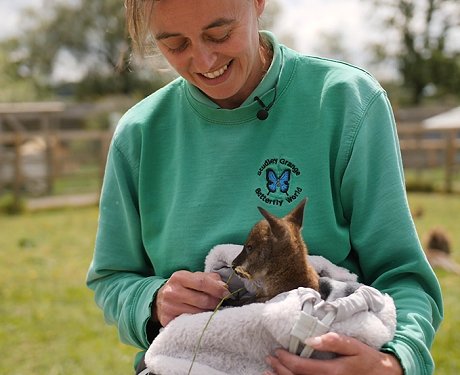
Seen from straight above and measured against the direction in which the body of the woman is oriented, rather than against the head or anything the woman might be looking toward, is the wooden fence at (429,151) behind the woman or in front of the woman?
behind

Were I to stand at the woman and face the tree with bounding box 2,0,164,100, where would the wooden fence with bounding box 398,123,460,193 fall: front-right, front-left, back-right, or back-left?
front-right

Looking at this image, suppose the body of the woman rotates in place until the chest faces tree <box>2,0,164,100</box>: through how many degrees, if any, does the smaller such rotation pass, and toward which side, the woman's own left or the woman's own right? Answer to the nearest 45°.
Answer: approximately 180°

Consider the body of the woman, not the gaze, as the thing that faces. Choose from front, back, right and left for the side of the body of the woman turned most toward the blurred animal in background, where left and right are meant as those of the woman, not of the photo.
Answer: back

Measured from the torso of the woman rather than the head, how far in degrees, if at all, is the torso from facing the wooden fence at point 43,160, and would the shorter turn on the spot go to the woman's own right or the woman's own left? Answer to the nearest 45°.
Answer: approximately 180°

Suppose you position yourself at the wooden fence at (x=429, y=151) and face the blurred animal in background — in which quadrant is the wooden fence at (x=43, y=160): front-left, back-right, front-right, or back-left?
front-right

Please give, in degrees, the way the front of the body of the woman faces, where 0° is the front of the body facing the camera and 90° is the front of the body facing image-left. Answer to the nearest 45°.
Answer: approximately 0°

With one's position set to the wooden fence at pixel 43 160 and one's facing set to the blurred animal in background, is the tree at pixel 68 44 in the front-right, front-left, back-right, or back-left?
back-left
